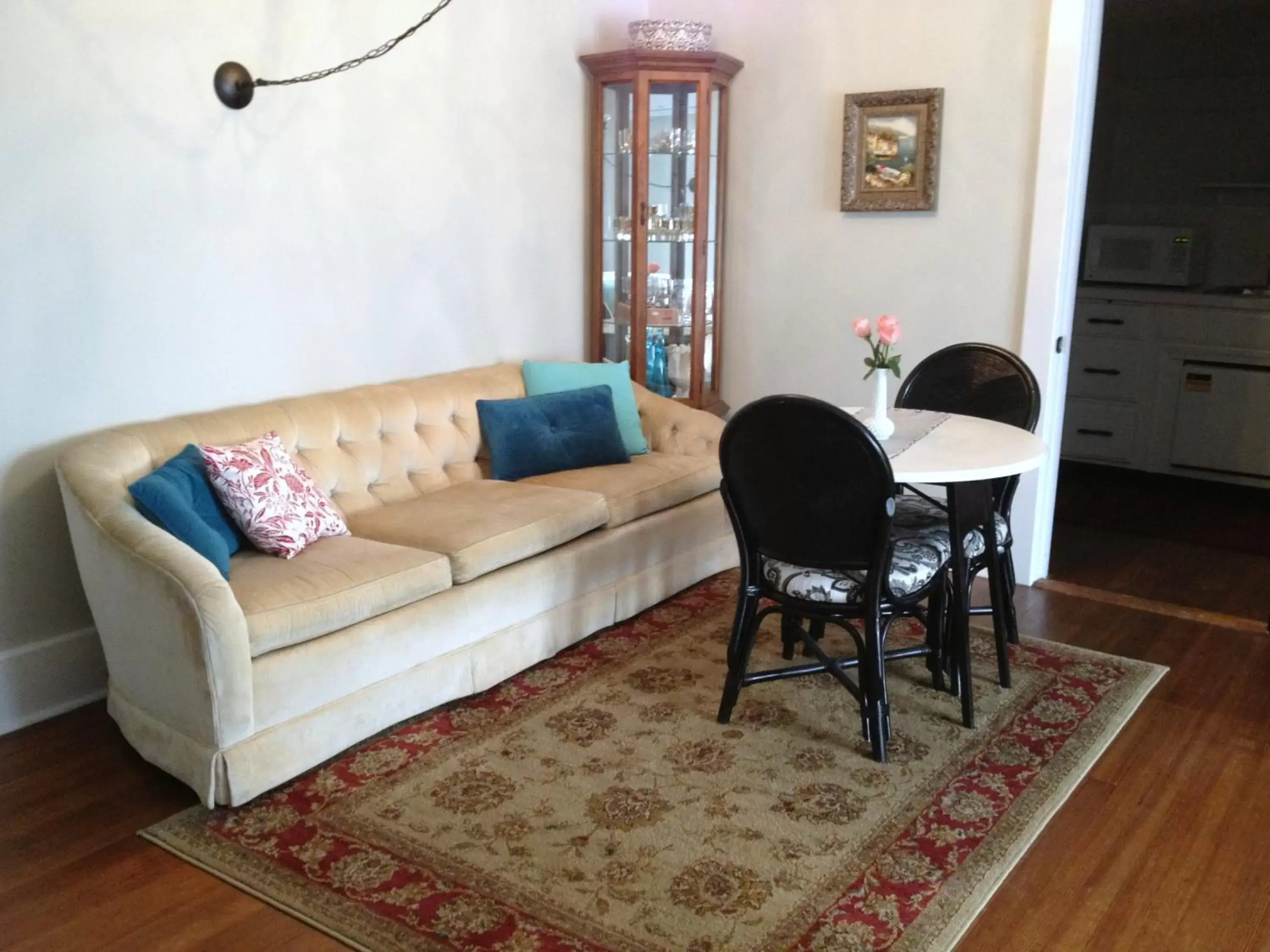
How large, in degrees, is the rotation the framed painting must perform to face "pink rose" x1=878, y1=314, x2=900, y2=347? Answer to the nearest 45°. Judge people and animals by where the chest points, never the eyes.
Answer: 0° — it already faces it

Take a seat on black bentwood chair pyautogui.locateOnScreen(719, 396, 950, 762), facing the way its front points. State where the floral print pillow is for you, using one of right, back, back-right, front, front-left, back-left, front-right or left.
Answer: back-left

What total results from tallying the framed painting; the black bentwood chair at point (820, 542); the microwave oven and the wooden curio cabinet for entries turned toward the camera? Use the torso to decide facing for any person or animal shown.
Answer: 3

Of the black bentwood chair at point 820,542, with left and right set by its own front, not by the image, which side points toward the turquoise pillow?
left

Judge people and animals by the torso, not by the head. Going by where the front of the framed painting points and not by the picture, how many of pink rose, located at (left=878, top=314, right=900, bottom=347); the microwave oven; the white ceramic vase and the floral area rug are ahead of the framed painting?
3

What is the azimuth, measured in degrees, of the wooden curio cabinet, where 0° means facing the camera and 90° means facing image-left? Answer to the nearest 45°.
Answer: approximately 0°

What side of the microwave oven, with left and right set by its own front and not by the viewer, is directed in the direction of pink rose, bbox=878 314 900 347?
front

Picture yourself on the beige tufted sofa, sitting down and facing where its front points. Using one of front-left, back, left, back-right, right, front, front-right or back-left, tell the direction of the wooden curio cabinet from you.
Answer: left

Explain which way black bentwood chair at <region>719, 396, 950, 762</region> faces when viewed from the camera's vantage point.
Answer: facing away from the viewer and to the right of the viewer

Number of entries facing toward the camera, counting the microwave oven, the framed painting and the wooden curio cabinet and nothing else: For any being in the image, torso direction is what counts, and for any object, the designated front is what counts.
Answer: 3

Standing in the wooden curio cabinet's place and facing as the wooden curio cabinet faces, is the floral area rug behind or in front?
in front

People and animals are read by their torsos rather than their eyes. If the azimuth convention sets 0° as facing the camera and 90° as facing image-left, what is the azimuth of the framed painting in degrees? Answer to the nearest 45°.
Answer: approximately 0°
